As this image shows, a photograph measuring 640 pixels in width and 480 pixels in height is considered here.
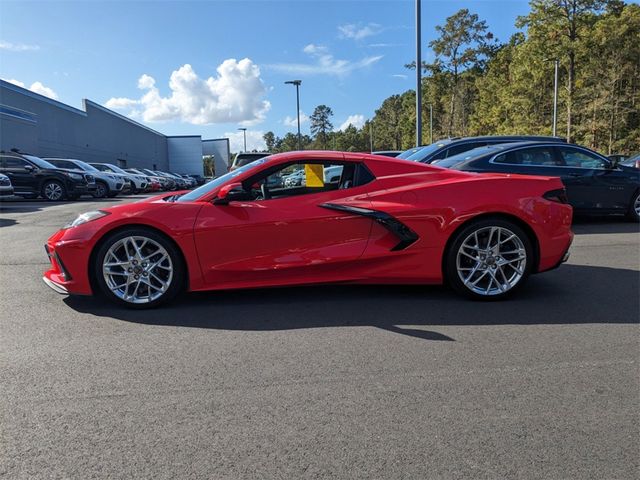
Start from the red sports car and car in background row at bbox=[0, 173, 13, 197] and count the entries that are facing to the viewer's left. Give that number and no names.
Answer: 1

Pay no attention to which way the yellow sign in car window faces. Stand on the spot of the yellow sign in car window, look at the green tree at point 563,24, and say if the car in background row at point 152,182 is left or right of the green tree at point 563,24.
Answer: left

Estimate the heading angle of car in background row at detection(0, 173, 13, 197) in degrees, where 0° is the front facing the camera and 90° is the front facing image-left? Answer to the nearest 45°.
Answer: approximately 315°

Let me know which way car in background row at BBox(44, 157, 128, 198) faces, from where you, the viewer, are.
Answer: facing the viewer and to the right of the viewer

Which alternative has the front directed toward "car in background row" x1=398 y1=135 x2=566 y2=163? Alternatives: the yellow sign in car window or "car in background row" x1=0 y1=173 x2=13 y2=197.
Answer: "car in background row" x1=0 y1=173 x2=13 y2=197

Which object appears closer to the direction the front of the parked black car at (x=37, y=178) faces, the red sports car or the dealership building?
the red sports car

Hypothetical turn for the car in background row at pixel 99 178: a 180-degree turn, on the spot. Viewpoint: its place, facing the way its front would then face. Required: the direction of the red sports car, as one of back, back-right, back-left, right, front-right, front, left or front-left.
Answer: back-left

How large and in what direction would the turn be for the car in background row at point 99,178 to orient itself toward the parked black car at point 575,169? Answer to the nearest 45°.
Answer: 0° — it already faces it

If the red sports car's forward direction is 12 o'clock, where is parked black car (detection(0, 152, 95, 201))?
The parked black car is roughly at 2 o'clock from the red sports car.

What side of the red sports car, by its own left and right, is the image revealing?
left

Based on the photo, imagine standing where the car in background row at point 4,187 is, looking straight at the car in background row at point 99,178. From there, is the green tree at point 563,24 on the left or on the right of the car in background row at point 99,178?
right
